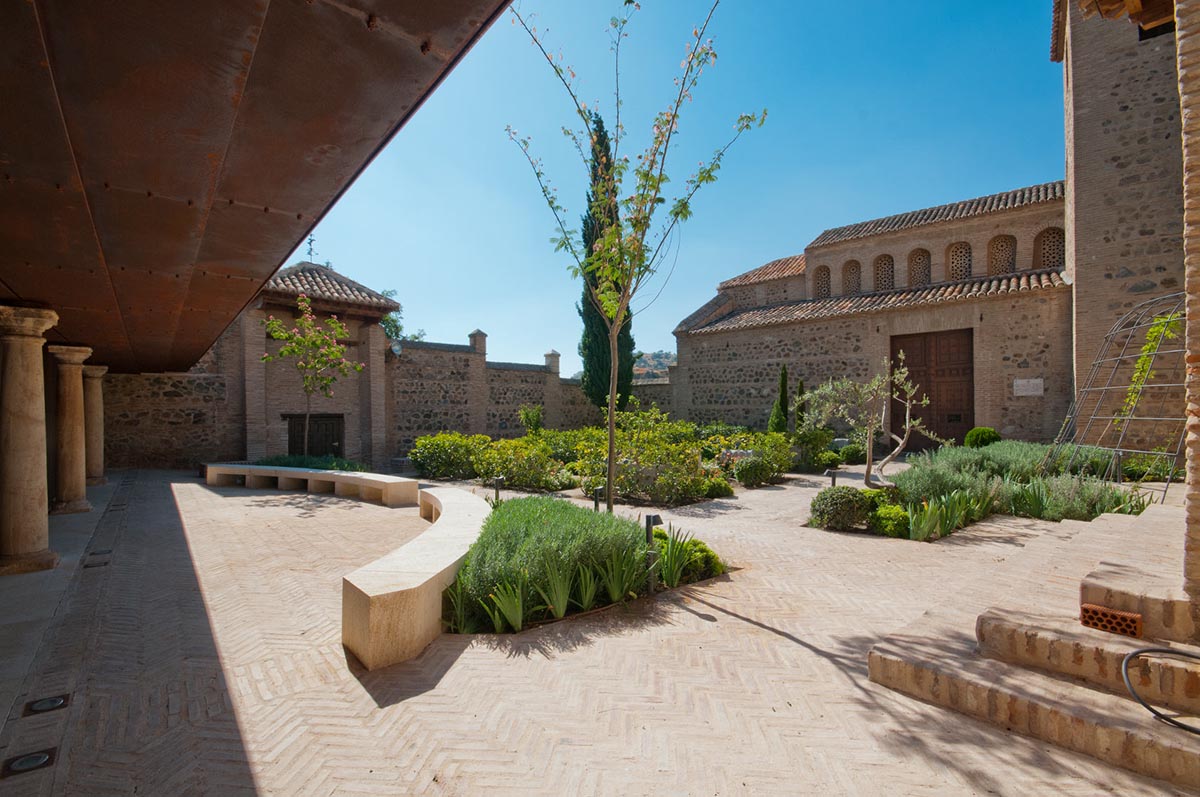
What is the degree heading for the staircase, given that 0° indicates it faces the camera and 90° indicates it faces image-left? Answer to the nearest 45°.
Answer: approximately 45°

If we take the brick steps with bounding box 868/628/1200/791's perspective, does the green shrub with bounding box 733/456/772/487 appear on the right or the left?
on its right

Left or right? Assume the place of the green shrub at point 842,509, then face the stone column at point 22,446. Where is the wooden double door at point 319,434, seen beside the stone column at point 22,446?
right

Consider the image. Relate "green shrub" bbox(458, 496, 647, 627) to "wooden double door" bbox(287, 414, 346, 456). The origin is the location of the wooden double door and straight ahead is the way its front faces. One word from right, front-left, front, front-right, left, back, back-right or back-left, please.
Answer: front

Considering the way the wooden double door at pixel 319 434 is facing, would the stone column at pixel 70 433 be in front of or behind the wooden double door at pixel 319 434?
in front

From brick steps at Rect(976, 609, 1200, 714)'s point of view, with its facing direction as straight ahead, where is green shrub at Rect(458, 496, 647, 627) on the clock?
The green shrub is roughly at 3 o'clock from the brick steps.

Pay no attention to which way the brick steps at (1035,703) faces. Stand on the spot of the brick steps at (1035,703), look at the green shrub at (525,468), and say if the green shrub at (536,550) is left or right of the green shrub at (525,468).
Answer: left

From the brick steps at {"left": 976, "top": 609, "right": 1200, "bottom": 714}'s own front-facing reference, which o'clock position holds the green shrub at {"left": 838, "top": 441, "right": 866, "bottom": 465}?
The green shrub is roughly at 4 o'clock from the brick steps.

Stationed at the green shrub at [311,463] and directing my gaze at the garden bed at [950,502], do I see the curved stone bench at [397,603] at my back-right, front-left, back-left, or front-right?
front-right

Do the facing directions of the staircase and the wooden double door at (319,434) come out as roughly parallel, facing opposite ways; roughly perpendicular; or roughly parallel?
roughly perpendicular

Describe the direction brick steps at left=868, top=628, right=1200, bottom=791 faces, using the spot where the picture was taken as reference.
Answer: facing the viewer and to the left of the viewer

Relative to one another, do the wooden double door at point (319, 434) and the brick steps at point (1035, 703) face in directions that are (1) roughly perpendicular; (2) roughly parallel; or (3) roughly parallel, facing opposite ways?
roughly perpendicular

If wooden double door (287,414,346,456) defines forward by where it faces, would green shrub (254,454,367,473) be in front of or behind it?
in front

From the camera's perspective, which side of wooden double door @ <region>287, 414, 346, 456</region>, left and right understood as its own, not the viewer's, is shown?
front

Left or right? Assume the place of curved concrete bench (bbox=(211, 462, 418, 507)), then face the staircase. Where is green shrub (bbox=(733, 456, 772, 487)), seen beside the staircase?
left
